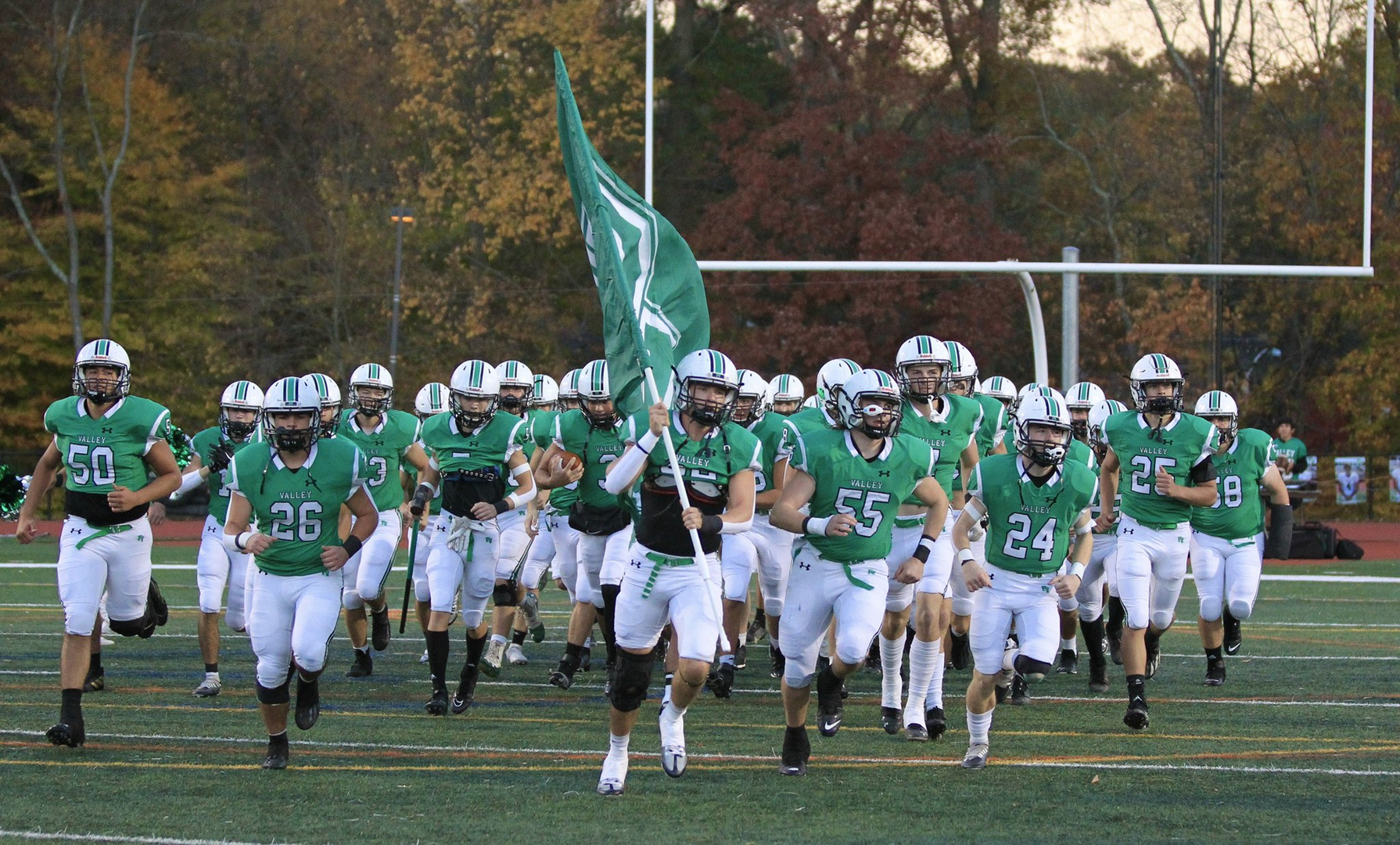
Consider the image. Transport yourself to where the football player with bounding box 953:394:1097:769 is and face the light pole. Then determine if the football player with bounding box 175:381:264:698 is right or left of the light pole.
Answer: left

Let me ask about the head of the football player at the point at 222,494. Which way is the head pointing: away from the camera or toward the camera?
toward the camera

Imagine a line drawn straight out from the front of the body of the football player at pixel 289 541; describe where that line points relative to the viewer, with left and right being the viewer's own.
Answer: facing the viewer

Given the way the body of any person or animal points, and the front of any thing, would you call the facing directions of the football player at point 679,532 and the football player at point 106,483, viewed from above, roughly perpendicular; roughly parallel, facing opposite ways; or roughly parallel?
roughly parallel

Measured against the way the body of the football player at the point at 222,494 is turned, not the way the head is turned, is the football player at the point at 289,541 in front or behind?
in front

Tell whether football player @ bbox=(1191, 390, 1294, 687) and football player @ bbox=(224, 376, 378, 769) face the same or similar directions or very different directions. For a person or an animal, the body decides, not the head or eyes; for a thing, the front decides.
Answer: same or similar directions

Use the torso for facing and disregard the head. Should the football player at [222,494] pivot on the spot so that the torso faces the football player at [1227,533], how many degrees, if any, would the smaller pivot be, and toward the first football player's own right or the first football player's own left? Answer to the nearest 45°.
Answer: approximately 90° to the first football player's own left

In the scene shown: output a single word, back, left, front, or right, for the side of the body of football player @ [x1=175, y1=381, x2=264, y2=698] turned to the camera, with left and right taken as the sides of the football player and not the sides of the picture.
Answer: front

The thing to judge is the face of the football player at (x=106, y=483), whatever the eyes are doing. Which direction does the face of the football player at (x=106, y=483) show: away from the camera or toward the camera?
toward the camera

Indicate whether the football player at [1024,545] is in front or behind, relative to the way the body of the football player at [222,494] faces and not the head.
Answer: in front

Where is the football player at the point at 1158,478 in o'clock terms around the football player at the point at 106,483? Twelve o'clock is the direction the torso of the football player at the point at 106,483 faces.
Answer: the football player at the point at 1158,478 is roughly at 9 o'clock from the football player at the point at 106,483.

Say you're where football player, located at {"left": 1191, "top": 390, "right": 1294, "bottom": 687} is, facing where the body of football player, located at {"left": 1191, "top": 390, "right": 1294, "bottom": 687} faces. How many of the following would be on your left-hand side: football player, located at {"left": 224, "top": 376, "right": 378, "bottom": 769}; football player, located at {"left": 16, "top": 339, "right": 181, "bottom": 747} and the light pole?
0

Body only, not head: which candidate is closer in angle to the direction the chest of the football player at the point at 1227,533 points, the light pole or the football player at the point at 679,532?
the football player

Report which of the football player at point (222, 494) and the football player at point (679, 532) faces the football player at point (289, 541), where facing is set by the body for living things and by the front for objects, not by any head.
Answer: the football player at point (222, 494)
